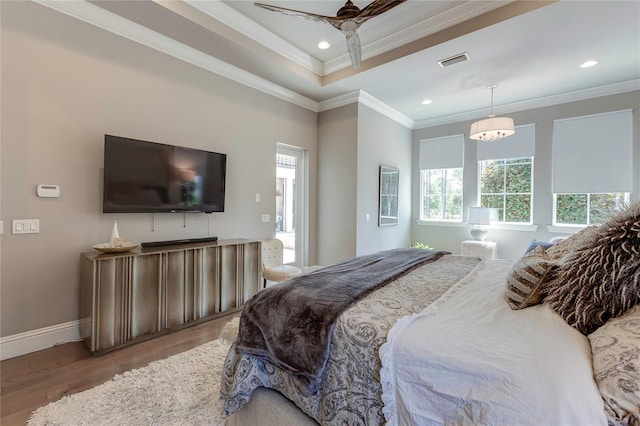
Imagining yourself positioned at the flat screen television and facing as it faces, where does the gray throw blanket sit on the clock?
The gray throw blanket is roughly at 1 o'clock from the flat screen television.

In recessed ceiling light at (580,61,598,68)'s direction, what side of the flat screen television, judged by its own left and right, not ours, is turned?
front

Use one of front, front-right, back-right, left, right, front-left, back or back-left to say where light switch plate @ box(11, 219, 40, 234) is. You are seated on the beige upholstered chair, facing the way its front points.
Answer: right

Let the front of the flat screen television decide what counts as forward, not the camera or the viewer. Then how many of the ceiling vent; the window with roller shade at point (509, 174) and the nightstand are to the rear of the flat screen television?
0

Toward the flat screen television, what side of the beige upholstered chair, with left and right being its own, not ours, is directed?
right

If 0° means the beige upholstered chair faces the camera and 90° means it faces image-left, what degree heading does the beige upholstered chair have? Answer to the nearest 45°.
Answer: approximately 315°

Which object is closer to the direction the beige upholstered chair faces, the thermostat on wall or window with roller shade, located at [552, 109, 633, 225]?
the window with roller shade

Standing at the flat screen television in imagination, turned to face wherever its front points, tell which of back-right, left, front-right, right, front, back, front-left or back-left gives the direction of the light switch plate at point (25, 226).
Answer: back-right

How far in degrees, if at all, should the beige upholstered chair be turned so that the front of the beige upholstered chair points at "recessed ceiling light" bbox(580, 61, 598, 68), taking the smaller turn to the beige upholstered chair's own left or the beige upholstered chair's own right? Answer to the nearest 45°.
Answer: approximately 45° to the beige upholstered chair's own left

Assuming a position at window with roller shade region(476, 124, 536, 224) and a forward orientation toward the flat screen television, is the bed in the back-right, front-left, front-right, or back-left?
front-left

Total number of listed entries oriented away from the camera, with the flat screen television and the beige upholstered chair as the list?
0

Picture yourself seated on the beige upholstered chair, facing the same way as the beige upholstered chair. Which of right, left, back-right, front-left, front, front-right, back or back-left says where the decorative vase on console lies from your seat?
right

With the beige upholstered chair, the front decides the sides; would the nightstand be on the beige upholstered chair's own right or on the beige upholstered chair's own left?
on the beige upholstered chair's own left

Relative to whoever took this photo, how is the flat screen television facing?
facing the viewer and to the right of the viewer

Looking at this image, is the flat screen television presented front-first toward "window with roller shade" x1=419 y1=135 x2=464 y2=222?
no
